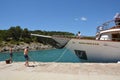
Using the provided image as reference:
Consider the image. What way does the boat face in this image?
to the viewer's left
